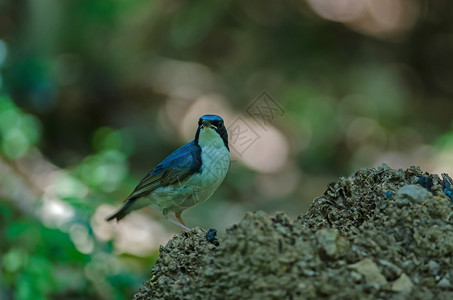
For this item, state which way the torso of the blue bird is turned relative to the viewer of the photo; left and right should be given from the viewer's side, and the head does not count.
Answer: facing the viewer and to the right of the viewer
